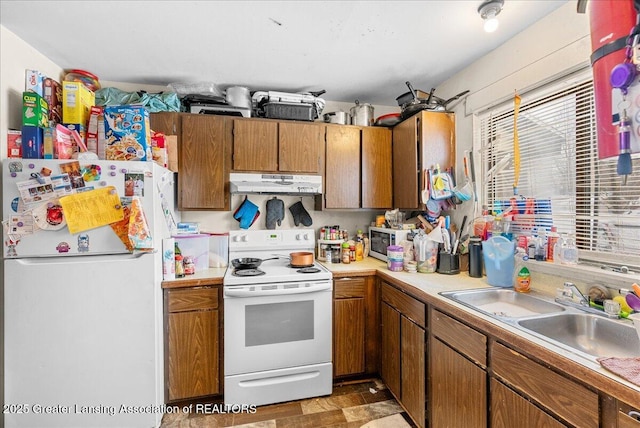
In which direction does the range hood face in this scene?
toward the camera

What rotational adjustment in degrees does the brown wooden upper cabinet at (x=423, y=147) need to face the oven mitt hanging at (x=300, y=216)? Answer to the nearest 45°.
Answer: approximately 45° to its right

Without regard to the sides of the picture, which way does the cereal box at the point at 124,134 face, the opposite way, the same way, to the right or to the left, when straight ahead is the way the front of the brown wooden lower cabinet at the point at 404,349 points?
to the left

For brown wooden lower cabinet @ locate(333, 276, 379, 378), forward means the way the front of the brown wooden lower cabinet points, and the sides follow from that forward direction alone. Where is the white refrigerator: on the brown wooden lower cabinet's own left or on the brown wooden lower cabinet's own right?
on the brown wooden lower cabinet's own right

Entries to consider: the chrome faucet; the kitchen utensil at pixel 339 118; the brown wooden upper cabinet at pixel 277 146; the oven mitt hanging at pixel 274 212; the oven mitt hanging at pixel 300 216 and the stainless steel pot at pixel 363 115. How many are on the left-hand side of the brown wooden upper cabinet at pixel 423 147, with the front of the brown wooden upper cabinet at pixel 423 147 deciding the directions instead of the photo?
1

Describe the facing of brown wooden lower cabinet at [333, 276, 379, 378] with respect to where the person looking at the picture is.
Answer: facing the viewer

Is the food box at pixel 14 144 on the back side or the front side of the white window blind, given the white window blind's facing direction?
on the front side

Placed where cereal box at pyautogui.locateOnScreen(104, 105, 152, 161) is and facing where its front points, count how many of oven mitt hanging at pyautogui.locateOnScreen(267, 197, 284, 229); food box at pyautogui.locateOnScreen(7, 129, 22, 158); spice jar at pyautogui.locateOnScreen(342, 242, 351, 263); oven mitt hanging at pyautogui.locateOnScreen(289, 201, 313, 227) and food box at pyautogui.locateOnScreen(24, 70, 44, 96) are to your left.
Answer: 3

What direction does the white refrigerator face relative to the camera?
toward the camera

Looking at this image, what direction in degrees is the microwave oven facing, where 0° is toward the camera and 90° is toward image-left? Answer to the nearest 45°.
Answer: approximately 45°

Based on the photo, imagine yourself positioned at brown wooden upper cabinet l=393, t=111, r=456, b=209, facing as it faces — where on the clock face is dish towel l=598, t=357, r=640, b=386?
The dish towel is roughly at 10 o'clock from the brown wooden upper cabinet.

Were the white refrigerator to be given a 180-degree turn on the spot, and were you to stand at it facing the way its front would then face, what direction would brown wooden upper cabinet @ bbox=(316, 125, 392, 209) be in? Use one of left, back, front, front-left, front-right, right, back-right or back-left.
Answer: right

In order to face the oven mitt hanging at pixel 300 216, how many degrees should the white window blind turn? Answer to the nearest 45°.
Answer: approximately 45° to its right

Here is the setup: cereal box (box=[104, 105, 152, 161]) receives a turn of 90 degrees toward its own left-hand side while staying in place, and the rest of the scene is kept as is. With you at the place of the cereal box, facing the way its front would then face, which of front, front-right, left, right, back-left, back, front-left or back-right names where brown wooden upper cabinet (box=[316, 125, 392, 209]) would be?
front

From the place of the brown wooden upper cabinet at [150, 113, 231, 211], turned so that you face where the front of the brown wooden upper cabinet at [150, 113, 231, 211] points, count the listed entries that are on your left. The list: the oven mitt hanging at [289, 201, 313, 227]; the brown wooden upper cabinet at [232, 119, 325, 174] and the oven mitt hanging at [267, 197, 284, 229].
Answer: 3
